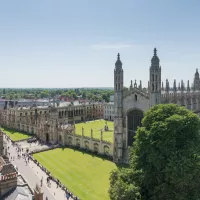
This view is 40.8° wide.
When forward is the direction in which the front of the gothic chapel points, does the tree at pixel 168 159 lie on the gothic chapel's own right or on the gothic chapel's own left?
on the gothic chapel's own left
